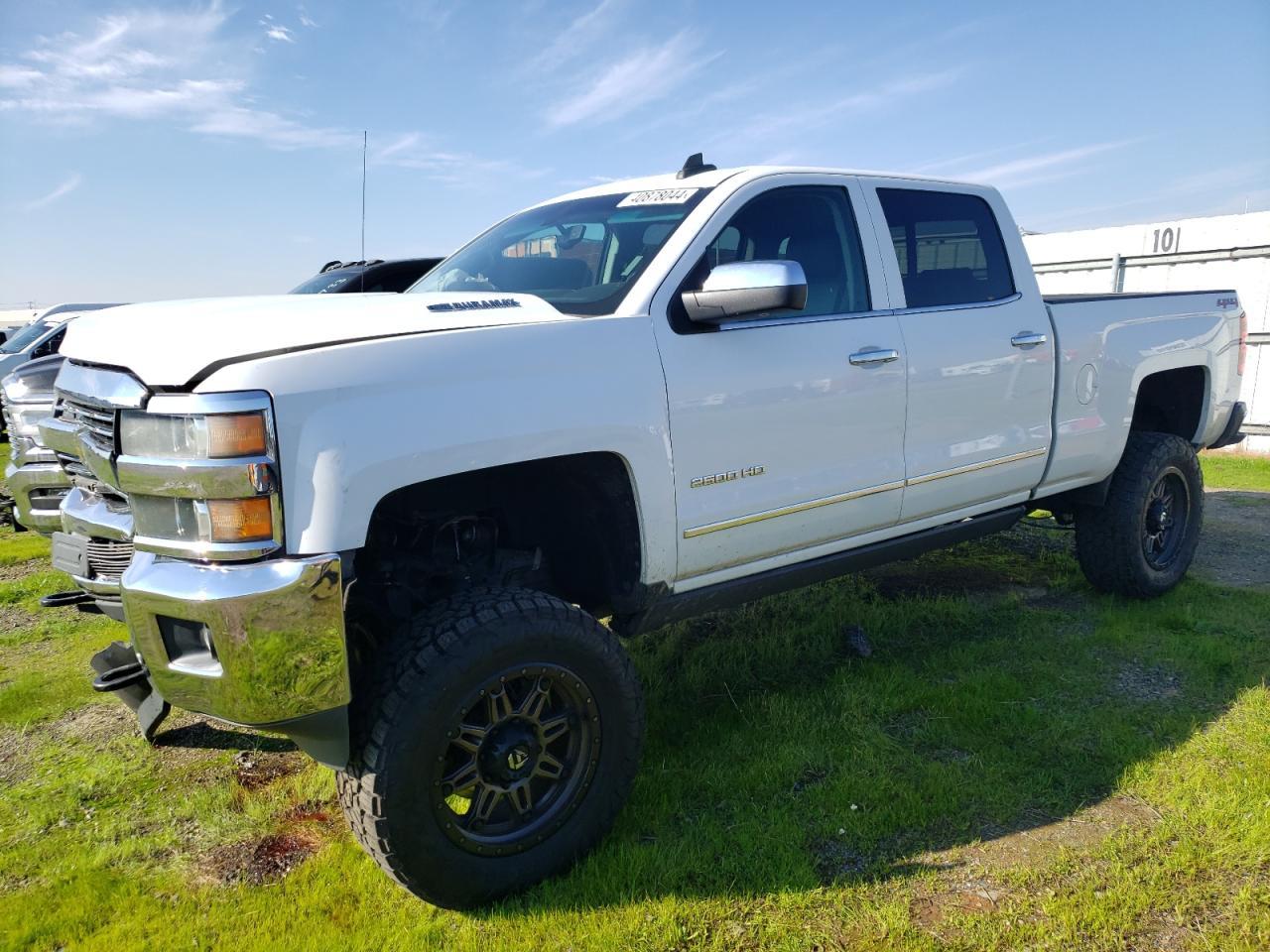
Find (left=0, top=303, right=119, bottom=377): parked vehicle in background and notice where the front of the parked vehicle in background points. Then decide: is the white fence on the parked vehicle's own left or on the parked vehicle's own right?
on the parked vehicle's own left

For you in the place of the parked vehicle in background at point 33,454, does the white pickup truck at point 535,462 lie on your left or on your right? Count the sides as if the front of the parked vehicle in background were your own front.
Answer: on your left

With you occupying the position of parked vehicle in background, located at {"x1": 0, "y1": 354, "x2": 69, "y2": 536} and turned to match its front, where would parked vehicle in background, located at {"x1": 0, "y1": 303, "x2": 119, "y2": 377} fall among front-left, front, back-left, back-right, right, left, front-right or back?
back-right

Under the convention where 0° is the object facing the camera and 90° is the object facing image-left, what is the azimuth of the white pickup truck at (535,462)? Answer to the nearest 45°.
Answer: approximately 45°

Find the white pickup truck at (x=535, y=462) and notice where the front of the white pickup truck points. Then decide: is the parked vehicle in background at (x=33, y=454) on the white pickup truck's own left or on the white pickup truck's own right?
on the white pickup truck's own right

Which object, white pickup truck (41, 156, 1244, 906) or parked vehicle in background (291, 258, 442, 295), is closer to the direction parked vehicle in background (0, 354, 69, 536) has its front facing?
the white pickup truck

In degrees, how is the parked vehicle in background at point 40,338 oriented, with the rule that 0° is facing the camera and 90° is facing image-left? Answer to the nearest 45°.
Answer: approximately 45°

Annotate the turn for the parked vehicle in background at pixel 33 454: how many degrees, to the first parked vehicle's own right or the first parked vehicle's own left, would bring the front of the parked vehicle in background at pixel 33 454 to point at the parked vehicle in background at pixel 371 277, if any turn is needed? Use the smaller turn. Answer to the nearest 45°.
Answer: approximately 180°

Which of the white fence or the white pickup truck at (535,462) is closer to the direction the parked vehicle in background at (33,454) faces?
the white pickup truck

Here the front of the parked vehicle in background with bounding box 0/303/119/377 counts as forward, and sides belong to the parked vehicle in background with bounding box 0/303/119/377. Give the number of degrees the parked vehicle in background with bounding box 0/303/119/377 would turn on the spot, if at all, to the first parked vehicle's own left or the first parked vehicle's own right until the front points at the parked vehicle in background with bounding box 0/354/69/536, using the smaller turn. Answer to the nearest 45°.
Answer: approximately 45° to the first parked vehicle's own left

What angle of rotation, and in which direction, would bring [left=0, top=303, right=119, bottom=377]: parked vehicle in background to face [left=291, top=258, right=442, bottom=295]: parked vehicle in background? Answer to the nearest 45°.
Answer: approximately 90° to its left
